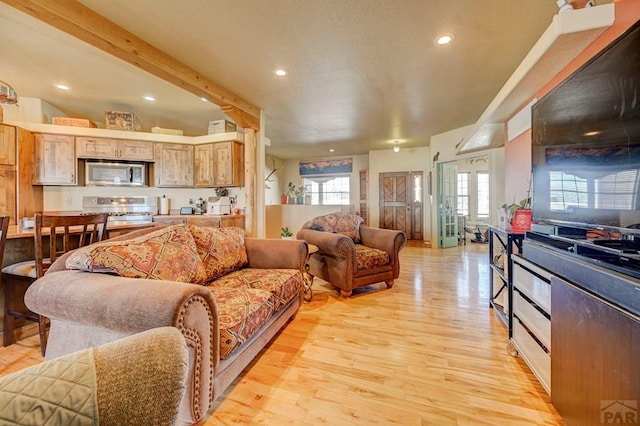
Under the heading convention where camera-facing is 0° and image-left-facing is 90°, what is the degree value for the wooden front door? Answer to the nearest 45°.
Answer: approximately 0°

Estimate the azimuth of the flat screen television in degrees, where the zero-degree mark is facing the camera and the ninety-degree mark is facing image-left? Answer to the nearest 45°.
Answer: approximately 45°

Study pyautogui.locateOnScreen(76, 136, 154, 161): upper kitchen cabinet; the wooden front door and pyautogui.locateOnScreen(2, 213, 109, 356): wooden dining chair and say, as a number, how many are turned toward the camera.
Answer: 2

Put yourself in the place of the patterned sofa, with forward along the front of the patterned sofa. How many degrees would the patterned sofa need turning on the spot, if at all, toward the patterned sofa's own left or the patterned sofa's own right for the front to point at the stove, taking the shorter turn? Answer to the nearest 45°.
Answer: approximately 135° to the patterned sofa's own left

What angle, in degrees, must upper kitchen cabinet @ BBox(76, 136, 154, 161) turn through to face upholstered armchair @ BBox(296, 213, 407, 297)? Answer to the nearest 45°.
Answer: approximately 45° to its left

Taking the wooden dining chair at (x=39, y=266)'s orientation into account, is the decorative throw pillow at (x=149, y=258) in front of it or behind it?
behind

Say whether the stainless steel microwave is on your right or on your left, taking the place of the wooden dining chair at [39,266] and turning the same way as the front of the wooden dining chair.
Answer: on your right

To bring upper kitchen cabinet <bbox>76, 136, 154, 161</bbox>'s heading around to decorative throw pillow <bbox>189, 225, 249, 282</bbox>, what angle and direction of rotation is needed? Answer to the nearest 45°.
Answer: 0° — it already faces it

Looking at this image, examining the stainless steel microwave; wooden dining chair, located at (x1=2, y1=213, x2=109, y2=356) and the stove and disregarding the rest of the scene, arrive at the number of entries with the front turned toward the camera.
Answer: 2

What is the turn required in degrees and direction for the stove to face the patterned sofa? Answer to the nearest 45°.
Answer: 0° — it already faces it

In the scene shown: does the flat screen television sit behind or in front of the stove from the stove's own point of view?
in front

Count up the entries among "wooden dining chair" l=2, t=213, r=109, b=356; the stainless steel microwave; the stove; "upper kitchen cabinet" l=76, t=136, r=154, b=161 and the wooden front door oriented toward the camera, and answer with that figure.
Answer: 4
